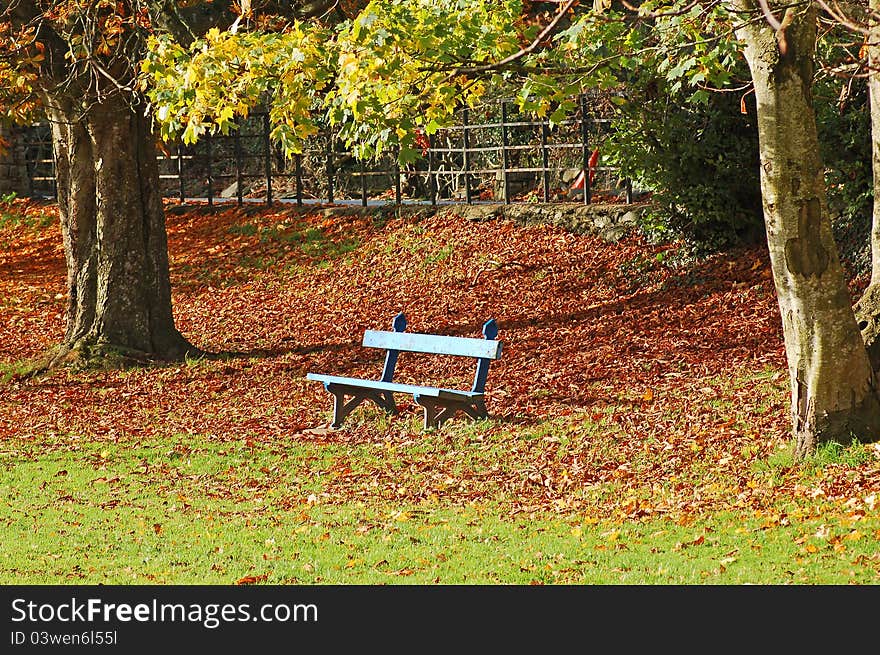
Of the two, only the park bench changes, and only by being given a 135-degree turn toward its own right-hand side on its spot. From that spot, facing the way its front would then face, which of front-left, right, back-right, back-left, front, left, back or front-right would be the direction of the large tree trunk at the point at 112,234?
front-left

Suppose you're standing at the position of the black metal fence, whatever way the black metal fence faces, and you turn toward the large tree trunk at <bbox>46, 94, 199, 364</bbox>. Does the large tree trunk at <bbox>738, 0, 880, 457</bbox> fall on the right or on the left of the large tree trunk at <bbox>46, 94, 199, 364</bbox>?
left

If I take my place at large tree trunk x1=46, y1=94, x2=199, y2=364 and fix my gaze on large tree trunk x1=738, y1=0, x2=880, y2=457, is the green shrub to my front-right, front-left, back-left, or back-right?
front-left

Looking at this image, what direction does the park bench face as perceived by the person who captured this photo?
facing the viewer and to the left of the viewer

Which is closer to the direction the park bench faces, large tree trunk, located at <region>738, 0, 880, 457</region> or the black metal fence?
the large tree trunk

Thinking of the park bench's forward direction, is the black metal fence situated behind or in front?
behind

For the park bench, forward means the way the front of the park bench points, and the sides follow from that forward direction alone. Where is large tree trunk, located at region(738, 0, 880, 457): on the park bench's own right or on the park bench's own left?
on the park bench's own left

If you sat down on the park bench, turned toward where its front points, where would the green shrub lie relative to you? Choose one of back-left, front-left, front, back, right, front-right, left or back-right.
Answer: back

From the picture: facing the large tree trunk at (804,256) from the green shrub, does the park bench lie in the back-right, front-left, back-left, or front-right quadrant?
front-right
